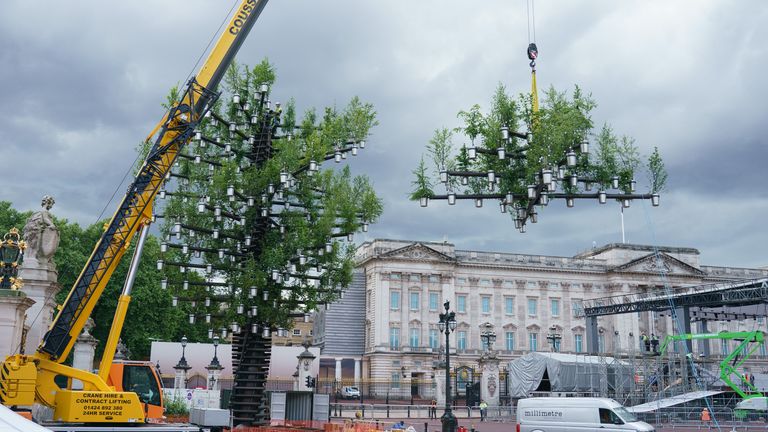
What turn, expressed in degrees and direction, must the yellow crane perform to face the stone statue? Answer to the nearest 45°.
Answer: approximately 90° to its left

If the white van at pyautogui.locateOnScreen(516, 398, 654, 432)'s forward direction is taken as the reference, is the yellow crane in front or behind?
behind

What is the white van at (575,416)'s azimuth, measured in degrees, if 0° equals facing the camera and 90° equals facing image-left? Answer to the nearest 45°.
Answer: approximately 270°

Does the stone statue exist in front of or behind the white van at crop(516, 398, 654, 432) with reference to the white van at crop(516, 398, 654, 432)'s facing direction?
behind

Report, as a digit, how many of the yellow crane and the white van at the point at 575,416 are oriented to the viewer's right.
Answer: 2

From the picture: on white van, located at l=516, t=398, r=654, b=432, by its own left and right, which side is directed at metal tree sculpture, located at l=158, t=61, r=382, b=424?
back

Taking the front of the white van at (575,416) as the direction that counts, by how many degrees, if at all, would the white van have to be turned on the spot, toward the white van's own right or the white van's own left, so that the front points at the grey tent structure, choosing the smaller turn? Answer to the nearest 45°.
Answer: approximately 90° to the white van's own left

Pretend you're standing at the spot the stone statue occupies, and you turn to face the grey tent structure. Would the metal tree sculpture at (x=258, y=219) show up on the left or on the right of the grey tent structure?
right

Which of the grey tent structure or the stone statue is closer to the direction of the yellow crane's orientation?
the grey tent structure

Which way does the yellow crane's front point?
to the viewer's right
